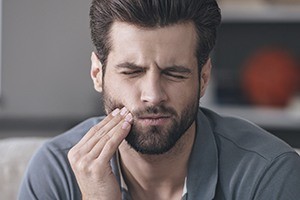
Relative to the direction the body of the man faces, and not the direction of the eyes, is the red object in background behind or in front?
behind

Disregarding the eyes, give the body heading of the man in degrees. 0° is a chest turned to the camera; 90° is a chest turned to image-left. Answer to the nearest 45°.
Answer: approximately 0°
